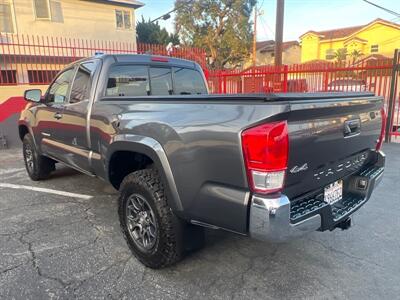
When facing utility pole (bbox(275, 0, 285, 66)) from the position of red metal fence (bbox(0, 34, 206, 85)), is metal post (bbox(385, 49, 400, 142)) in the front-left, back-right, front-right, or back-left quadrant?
front-right

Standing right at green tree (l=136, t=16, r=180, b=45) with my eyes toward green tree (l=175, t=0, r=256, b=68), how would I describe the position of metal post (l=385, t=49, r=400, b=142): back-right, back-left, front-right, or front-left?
front-right

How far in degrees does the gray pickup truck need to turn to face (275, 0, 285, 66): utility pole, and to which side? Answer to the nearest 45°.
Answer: approximately 45° to its right

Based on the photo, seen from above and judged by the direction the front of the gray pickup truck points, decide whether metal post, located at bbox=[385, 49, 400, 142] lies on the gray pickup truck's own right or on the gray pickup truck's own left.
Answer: on the gray pickup truck's own right

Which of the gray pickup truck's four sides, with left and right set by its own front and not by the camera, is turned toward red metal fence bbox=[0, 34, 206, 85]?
front

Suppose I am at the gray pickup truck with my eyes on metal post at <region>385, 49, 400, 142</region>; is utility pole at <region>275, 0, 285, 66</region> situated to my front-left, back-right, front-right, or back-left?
front-left

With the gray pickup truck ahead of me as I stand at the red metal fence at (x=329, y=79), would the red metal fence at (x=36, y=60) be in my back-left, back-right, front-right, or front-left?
front-right

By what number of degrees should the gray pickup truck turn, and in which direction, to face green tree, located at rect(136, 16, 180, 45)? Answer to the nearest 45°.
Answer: approximately 45° to its right

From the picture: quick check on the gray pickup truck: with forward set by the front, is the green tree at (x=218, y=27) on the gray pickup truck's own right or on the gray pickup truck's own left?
on the gray pickup truck's own right

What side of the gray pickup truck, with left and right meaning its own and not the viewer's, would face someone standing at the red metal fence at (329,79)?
right

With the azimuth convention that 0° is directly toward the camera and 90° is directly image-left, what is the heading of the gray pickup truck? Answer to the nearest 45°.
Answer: approximately 135°

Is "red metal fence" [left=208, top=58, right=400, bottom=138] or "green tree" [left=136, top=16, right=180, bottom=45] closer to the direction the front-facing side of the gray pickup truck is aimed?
the green tree
